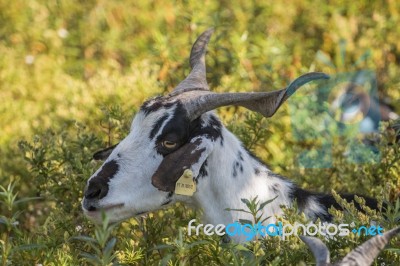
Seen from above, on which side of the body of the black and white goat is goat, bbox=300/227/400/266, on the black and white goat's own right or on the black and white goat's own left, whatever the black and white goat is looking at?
on the black and white goat's own left

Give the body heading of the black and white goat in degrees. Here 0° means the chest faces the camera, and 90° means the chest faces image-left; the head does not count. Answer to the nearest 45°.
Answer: approximately 90°
